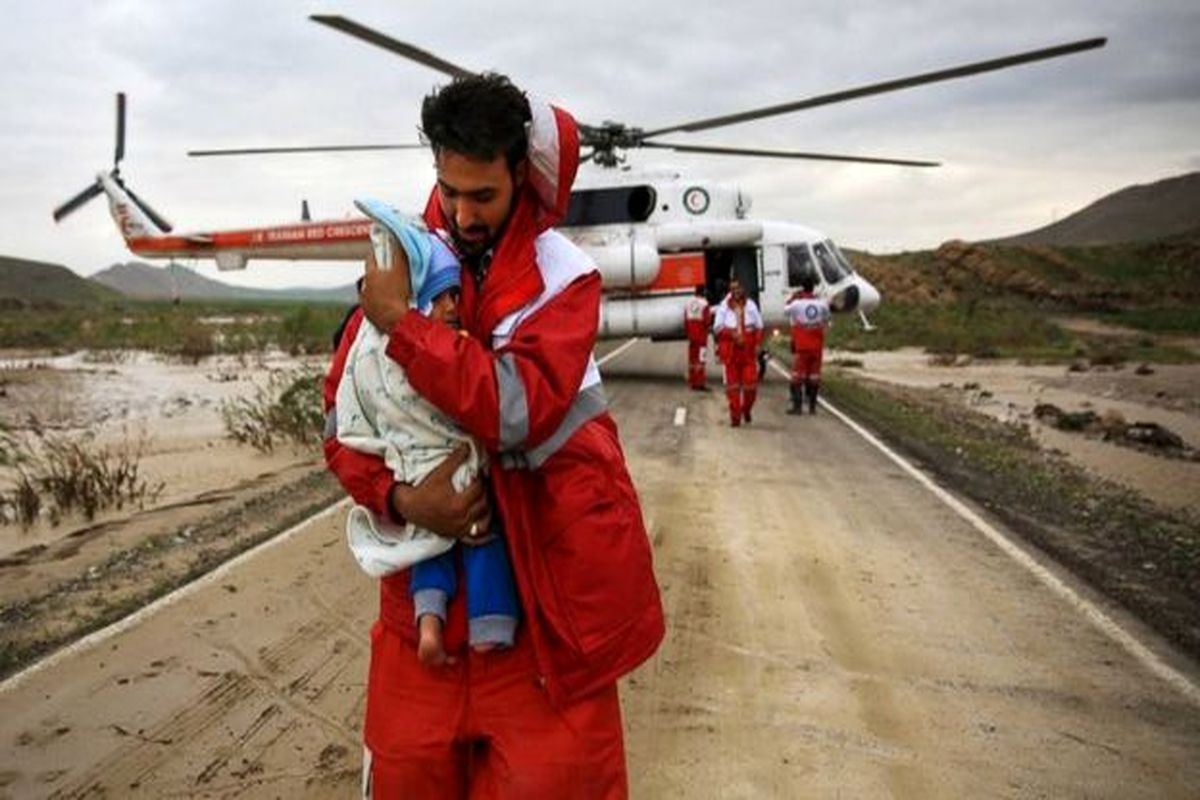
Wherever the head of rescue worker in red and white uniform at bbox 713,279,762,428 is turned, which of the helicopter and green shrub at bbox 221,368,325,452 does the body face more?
the green shrub

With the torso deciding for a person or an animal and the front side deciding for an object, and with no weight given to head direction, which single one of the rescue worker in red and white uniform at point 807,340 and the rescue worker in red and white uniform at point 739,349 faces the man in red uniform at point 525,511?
the rescue worker in red and white uniform at point 739,349

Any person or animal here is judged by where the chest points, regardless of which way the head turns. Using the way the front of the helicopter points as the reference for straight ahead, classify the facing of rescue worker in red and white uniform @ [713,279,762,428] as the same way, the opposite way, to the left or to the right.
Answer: to the right

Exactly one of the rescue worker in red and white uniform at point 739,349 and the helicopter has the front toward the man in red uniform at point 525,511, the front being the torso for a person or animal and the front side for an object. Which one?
the rescue worker in red and white uniform

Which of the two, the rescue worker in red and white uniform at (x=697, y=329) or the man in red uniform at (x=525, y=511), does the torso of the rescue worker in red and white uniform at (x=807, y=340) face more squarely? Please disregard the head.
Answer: the rescue worker in red and white uniform

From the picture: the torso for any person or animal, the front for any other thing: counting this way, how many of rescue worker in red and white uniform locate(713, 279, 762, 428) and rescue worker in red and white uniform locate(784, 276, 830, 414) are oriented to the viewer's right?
0

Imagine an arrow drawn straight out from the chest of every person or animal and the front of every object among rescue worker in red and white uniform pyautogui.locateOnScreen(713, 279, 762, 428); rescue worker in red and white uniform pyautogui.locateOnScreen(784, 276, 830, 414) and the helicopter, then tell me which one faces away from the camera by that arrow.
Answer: rescue worker in red and white uniform pyautogui.locateOnScreen(784, 276, 830, 414)

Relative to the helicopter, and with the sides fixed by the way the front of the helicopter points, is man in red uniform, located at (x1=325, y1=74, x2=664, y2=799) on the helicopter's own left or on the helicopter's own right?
on the helicopter's own right

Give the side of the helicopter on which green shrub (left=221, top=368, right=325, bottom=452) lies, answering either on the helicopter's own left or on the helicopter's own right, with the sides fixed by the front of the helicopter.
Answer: on the helicopter's own right

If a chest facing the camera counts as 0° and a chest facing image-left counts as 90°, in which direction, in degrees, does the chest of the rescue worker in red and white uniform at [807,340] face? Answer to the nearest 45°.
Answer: approximately 180°

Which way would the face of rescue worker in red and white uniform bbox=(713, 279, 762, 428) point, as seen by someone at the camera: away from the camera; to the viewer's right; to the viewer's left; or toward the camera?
toward the camera

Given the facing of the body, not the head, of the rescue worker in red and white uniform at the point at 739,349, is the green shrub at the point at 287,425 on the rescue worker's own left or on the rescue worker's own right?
on the rescue worker's own right

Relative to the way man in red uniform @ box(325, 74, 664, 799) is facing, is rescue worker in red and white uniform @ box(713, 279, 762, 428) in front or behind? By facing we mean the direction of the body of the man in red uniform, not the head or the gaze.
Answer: behind

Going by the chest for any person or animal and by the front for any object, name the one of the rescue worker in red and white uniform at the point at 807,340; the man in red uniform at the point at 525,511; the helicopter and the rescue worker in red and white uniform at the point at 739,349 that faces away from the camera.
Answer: the rescue worker in red and white uniform at the point at 807,340

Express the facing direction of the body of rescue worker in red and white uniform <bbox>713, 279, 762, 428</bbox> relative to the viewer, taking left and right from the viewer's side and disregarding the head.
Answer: facing the viewer

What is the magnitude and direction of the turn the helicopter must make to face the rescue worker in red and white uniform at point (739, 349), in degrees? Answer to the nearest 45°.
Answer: approximately 90° to its right

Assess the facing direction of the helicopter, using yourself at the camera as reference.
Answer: facing to the right of the viewer

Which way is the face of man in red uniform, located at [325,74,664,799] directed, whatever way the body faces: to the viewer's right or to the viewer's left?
to the viewer's left
